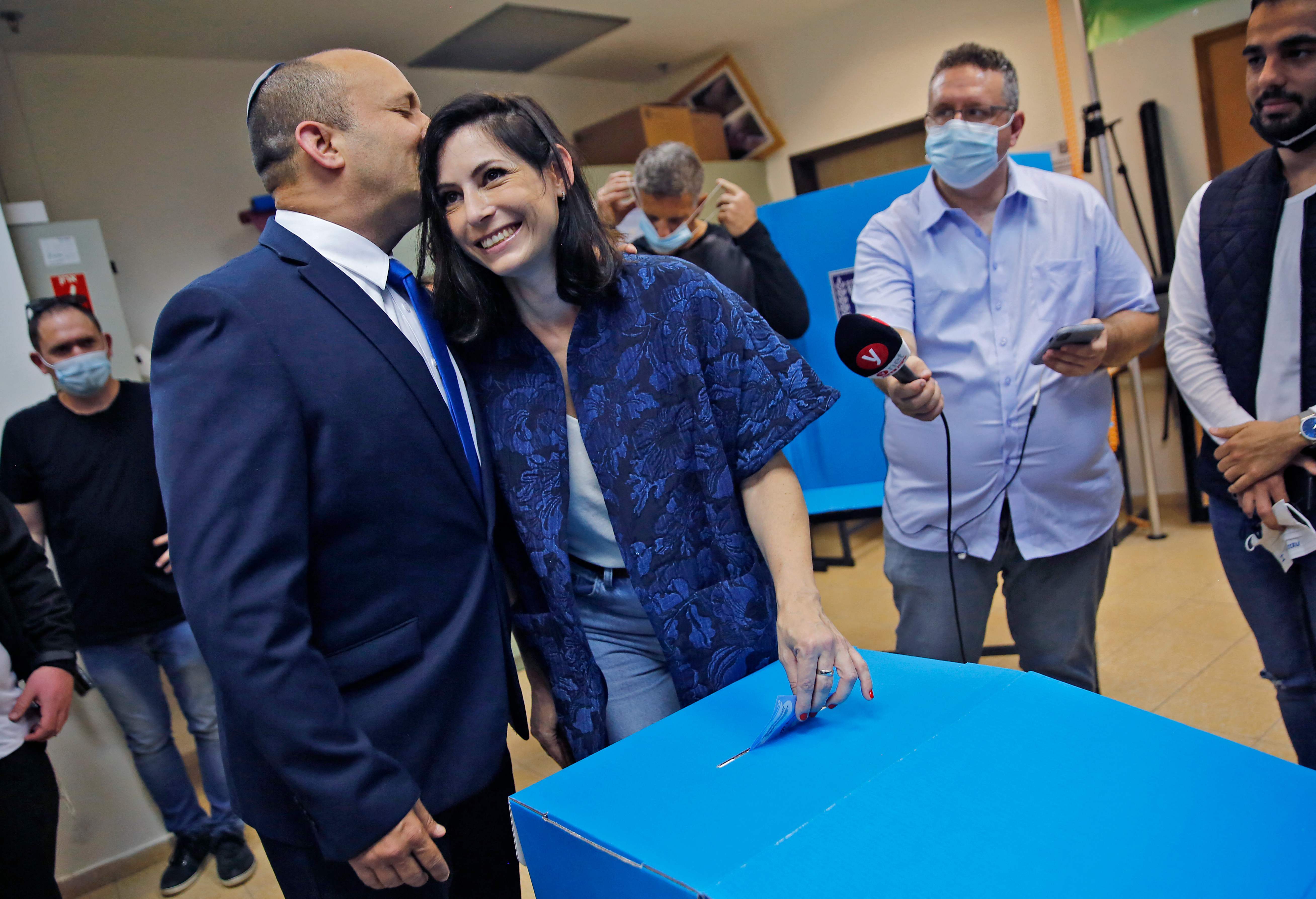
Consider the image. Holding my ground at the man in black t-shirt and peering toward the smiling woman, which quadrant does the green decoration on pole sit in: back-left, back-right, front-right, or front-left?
front-left

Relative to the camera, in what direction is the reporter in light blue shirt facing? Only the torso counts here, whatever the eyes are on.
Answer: toward the camera

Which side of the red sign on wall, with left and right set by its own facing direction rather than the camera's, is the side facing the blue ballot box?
front

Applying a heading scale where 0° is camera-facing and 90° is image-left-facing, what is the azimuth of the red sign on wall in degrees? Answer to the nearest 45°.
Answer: approximately 0°

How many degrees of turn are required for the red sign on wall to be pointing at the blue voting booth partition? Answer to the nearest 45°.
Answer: approximately 45° to its left

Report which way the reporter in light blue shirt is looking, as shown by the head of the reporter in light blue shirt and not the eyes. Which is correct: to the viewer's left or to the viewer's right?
to the viewer's left

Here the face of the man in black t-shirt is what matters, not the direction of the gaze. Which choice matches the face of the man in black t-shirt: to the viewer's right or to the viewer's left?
to the viewer's right

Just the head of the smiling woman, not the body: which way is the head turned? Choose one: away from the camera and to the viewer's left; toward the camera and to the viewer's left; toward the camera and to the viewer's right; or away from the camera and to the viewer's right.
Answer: toward the camera and to the viewer's left

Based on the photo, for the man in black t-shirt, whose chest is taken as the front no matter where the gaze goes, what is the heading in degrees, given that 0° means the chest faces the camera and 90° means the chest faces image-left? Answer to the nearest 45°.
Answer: approximately 0°

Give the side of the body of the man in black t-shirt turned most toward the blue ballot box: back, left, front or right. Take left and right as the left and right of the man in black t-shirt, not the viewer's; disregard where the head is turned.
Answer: front

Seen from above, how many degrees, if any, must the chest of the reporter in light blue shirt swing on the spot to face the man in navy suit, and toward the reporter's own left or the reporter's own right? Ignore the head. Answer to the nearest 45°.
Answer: approximately 45° to the reporter's own right

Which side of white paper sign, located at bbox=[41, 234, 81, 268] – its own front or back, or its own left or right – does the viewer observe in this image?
front

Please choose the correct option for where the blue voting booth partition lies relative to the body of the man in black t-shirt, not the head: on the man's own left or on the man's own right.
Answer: on the man's own left

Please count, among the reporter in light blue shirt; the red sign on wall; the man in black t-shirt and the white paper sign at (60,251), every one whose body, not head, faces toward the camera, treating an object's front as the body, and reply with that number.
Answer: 4

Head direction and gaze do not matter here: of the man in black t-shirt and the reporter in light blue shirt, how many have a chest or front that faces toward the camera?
2
